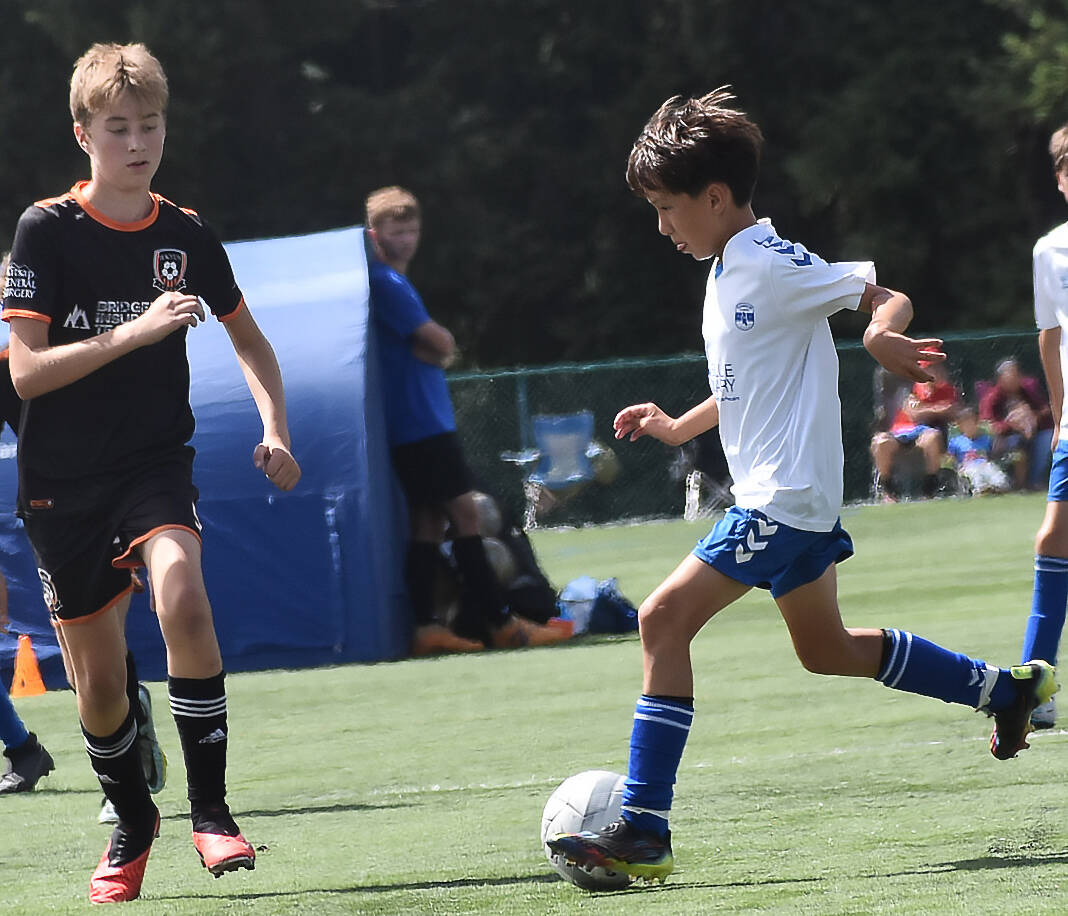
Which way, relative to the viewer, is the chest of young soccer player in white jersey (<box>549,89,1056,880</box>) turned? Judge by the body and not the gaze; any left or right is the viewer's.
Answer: facing to the left of the viewer

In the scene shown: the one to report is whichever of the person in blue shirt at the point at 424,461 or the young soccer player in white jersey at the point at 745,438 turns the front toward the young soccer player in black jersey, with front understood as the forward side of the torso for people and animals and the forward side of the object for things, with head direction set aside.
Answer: the young soccer player in white jersey

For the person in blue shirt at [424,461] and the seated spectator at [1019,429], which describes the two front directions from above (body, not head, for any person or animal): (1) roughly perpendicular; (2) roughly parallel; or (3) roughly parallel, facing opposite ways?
roughly perpendicular

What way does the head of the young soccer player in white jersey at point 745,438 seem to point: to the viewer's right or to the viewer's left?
to the viewer's left

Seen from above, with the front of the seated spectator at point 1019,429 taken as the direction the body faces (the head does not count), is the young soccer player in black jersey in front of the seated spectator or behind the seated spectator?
in front

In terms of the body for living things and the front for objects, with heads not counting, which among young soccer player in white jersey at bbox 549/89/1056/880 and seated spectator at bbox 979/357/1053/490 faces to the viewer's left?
the young soccer player in white jersey

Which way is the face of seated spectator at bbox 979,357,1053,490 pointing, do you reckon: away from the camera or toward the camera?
toward the camera

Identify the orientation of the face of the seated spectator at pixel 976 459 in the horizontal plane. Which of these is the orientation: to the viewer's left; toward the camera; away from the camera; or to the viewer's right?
toward the camera

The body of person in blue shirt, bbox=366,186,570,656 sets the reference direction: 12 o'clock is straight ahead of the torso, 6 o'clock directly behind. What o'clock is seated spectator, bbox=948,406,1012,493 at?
The seated spectator is roughly at 10 o'clock from the person in blue shirt.

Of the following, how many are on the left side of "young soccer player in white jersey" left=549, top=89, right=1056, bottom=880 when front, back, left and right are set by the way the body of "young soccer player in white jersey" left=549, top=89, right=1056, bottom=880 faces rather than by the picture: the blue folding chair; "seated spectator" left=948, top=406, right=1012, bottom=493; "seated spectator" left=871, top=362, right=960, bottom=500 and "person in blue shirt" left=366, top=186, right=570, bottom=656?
0

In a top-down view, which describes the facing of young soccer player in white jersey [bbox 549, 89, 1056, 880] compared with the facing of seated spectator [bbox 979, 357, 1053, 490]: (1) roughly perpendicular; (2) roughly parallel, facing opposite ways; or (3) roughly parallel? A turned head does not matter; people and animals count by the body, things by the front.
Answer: roughly perpendicular

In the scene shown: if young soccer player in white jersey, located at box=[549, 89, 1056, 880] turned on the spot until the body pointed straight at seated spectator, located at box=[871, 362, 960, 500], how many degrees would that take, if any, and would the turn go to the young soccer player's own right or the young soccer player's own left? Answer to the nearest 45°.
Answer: approximately 90° to the young soccer player's own right

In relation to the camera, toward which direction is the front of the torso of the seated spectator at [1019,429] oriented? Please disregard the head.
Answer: toward the camera

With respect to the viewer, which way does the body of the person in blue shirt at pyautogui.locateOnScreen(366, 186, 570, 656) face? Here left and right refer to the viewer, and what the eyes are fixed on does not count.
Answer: facing to the right of the viewer

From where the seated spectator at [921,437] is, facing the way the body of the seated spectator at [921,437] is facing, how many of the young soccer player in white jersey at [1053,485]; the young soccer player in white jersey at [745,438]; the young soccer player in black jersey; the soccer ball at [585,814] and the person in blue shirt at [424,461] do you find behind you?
0

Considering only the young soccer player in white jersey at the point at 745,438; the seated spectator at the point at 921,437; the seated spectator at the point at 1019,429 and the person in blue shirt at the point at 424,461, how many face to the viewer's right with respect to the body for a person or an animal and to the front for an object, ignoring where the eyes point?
1

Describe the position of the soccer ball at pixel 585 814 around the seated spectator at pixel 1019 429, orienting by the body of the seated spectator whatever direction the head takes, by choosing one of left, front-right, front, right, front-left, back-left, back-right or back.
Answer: front

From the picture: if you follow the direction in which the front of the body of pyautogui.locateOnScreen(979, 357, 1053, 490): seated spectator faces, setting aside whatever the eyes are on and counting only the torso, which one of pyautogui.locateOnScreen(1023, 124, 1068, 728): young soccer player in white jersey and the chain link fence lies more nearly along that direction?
the young soccer player in white jersey
